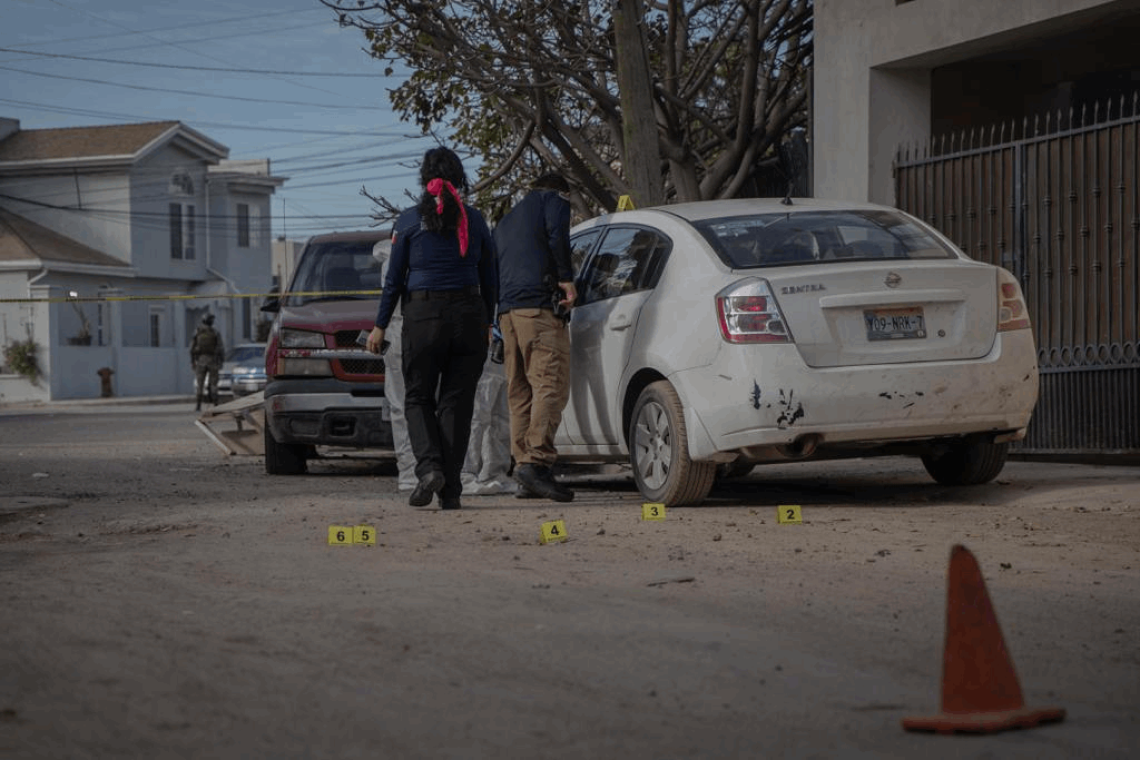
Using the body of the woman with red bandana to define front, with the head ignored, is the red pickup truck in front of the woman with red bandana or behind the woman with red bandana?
in front

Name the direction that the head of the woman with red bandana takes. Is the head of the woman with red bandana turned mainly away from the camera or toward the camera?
away from the camera

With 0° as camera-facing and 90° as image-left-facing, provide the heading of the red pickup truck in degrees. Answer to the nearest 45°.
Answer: approximately 0°

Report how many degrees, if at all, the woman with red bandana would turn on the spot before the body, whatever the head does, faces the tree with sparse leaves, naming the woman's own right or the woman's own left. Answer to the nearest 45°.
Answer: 0° — they already face it

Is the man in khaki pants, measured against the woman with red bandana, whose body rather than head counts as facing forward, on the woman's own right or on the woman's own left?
on the woman's own right

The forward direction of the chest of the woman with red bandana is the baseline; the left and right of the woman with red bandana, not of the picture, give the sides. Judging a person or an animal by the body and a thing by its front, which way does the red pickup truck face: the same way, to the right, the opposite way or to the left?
the opposite way

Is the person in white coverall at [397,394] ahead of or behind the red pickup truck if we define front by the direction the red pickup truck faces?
ahead

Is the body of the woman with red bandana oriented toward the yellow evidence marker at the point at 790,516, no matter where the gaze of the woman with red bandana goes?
no

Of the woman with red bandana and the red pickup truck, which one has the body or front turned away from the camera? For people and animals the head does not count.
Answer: the woman with red bandana

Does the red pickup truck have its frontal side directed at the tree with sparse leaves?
no

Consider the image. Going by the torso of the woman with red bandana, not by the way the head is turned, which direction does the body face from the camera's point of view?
away from the camera

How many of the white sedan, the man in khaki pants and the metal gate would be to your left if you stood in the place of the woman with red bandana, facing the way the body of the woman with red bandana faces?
0

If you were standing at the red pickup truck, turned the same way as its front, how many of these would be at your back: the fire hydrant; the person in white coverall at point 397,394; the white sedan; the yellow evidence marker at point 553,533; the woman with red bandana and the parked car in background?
2

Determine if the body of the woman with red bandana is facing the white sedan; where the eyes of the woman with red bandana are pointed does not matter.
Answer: no

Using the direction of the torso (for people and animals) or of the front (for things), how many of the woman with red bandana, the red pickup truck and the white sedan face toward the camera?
1

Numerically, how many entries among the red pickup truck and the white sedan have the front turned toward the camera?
1
